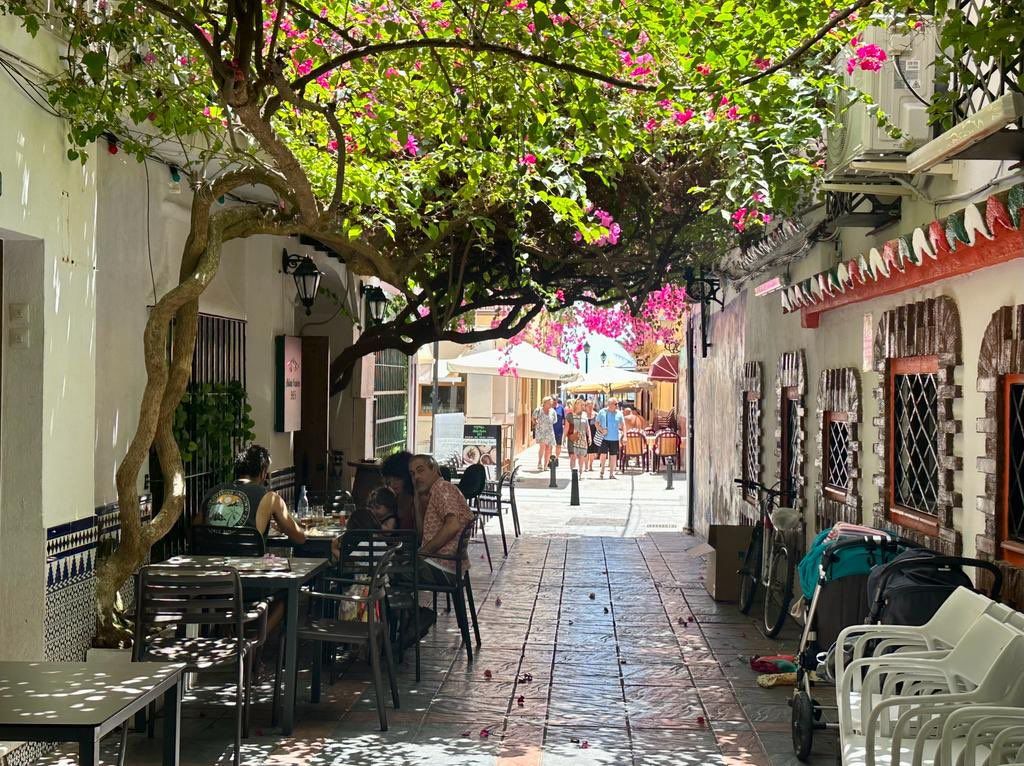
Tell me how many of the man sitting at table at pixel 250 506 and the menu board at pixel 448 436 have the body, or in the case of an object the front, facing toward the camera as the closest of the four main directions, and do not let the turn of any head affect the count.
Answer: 1

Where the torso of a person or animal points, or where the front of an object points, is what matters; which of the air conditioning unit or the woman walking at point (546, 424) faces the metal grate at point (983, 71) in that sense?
the woman walking

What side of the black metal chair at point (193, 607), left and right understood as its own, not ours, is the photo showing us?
back

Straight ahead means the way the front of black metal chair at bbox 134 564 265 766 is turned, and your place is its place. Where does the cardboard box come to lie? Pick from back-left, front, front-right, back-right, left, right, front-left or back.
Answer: front-right

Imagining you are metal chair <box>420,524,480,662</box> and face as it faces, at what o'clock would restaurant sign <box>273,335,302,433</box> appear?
The restaurant sign is roughly at 2 o'clock from the metal chair.

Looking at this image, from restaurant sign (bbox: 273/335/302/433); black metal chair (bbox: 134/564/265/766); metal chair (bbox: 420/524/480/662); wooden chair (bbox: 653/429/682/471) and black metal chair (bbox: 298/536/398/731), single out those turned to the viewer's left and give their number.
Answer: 2

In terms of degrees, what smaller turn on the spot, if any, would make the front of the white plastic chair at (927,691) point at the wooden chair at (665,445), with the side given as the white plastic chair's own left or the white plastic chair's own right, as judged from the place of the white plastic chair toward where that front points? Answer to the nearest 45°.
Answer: approximately 90° to the white plastic chair's own right

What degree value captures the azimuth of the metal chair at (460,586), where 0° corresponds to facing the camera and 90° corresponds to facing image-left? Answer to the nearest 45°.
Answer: approximately 90°

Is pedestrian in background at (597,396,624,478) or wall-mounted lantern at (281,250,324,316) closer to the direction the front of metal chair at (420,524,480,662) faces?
the wall-mounted lantern

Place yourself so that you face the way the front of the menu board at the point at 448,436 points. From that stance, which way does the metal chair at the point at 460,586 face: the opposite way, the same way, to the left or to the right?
to the right

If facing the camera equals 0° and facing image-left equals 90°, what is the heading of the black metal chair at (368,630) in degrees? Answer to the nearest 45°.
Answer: approximately 90°

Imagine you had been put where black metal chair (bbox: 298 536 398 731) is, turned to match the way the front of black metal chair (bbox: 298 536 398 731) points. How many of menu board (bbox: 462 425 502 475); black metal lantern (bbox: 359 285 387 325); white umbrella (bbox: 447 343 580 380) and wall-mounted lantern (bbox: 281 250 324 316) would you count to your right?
4

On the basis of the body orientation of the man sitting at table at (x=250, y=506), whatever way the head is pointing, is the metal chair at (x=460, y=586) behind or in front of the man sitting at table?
in front

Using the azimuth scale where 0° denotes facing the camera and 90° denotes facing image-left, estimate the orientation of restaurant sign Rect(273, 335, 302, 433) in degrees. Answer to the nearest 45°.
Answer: approximately 315°
